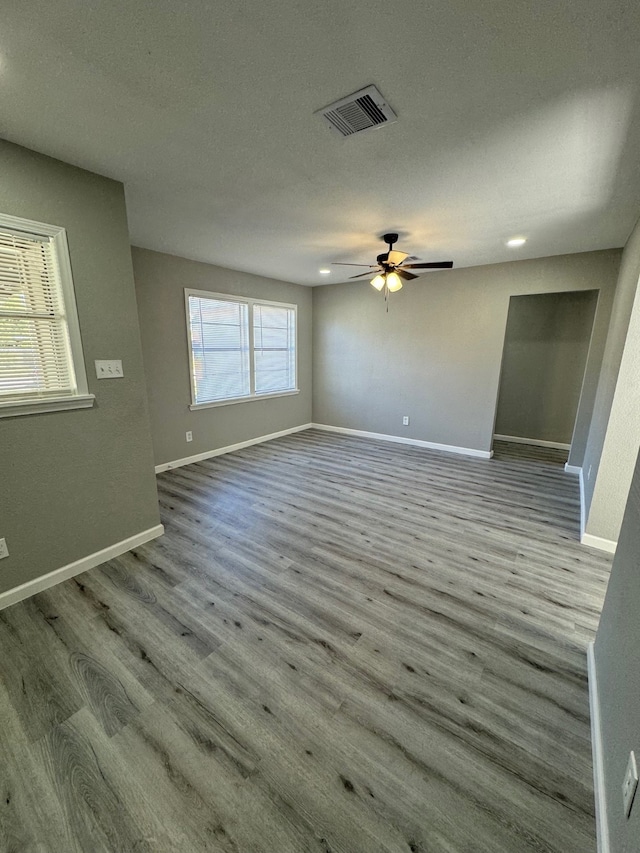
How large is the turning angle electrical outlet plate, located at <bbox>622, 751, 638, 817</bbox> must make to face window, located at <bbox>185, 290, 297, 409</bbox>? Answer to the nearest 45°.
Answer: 0° — it already faces it

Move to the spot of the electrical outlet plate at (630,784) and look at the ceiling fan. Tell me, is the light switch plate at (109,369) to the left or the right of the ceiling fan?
left

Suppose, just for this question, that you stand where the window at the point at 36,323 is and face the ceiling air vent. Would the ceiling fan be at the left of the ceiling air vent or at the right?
left

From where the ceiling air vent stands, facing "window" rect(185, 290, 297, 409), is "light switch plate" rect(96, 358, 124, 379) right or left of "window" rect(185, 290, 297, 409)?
left

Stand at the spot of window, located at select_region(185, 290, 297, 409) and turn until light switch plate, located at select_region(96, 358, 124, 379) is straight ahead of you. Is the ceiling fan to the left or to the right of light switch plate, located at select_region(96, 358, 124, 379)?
left

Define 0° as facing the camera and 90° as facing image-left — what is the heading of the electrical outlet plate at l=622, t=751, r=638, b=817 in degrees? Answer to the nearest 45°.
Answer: approximately 90°
